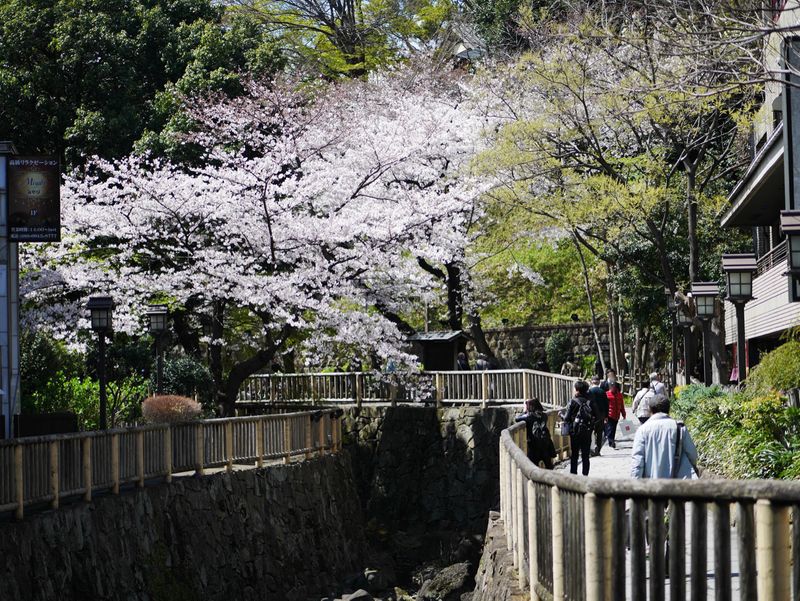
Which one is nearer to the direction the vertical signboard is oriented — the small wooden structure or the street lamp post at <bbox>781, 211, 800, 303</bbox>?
the street lamp post

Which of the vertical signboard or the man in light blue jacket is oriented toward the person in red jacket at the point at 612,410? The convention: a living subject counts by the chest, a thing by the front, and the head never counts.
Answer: the man in light blue jacket

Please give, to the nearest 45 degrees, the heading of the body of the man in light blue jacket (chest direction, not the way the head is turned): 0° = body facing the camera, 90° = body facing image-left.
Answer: approximately 180°

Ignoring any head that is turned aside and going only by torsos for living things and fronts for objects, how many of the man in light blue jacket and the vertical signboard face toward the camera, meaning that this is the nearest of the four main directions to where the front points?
1

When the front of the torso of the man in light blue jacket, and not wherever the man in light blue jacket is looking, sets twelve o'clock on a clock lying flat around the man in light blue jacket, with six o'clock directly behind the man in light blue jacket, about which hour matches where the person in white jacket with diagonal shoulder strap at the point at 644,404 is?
The person in white jacket with diagonal shoulder strap is roughly at 12 o'clock from the man in light blue jacket.

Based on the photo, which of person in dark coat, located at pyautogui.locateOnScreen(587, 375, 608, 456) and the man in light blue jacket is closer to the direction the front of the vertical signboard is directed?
the man in light blue jacket

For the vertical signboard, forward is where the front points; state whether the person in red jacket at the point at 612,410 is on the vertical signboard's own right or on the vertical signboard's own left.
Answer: on the vertical signboard's own left

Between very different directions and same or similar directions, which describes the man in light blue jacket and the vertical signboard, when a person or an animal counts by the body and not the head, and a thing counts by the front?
very different directions
